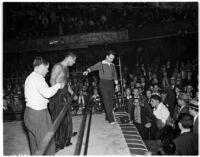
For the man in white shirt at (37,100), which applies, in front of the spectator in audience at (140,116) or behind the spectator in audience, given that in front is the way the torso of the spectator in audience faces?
in front

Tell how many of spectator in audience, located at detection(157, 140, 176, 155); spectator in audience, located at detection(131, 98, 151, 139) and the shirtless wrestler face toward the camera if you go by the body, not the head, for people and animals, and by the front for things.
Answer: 1

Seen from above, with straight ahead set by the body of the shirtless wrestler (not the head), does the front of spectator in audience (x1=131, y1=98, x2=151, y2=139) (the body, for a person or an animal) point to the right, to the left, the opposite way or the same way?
to the right

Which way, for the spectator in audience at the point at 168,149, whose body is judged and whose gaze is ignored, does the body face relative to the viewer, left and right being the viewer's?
facing away from the viewer

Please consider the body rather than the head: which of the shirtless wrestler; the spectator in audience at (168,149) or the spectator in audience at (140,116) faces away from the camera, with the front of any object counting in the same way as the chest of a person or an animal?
the spectator in audience at (168,149)

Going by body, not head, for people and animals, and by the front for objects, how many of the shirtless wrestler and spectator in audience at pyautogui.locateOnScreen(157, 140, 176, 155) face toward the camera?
0

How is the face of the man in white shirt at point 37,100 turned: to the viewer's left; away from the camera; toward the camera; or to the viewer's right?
to the viewer's right
